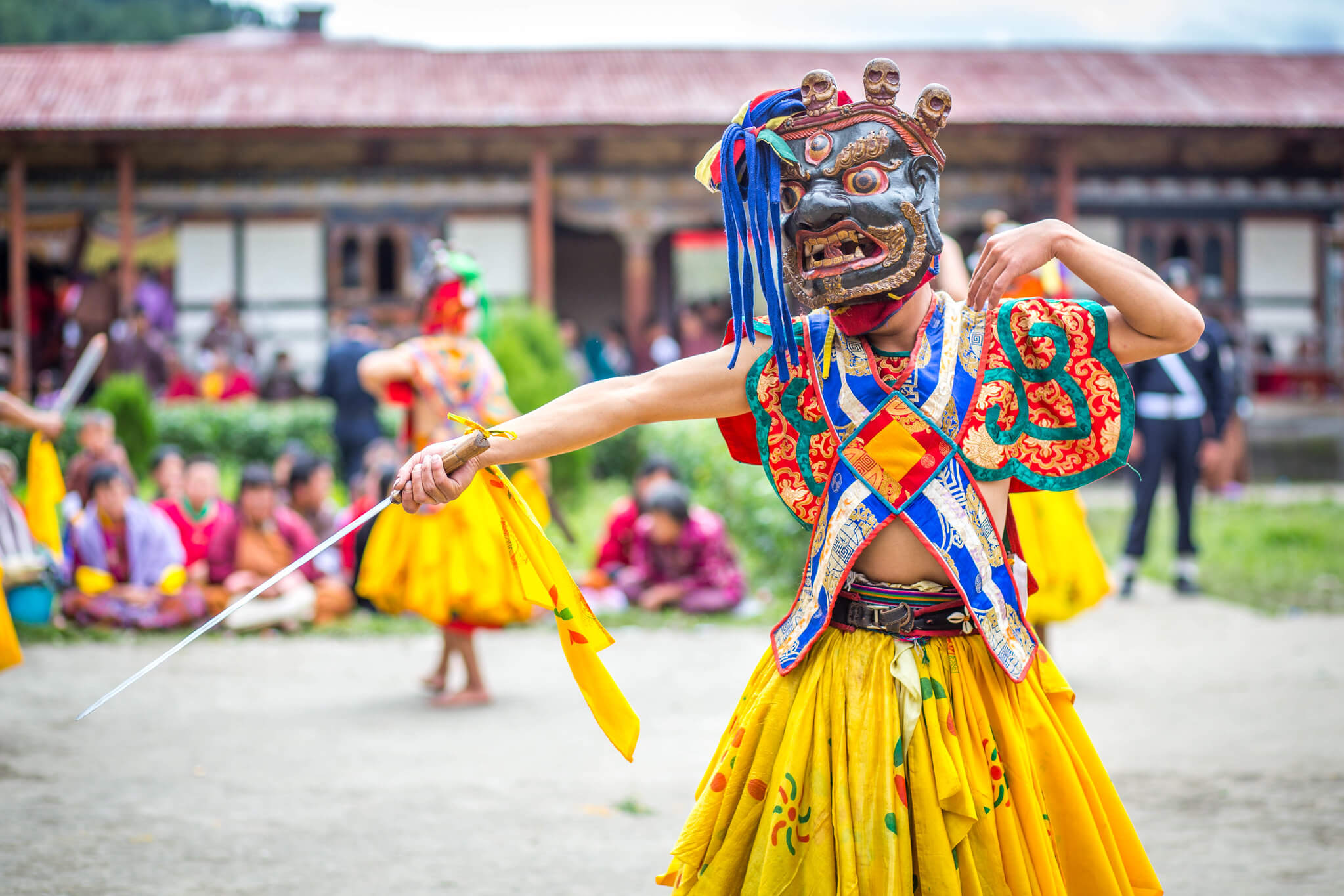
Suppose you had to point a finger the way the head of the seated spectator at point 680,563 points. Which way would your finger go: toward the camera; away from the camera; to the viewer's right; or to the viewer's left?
toward the camera

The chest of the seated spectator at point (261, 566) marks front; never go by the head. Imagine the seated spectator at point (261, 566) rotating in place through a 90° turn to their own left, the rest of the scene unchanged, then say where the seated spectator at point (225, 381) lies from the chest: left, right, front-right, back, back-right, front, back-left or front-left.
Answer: left

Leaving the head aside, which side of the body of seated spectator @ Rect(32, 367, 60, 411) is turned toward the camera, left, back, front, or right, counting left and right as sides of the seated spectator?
front

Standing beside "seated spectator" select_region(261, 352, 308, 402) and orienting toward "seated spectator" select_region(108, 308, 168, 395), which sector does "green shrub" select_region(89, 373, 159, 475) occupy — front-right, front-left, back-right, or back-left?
front-left

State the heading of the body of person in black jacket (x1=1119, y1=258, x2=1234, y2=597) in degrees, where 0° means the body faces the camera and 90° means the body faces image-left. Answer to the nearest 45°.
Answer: approximately 0°

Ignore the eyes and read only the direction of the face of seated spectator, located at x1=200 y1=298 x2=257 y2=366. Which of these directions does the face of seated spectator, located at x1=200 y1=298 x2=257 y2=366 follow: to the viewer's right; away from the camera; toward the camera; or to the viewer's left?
toward the camera

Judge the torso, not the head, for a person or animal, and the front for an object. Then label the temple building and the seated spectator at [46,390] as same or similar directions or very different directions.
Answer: same or similar directions

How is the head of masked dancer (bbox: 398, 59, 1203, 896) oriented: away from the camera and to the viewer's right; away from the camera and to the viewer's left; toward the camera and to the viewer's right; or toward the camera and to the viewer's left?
toward the camera and to the viewer's left

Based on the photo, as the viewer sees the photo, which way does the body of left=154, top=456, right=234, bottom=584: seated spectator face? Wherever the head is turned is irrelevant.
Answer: toward the camera

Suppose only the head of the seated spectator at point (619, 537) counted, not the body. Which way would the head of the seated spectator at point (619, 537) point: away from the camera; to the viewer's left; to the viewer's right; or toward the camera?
toward the camera

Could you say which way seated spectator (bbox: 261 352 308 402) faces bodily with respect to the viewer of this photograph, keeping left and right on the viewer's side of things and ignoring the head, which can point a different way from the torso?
facing the viewer

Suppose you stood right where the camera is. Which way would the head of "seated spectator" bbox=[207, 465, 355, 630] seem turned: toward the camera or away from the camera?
toward the camera

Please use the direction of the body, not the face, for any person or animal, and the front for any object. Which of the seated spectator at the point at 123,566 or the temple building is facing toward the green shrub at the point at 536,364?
the temple building

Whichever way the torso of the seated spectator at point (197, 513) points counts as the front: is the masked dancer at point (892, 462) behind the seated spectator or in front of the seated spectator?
in front

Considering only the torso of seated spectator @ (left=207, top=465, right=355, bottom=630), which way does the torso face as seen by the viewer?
toward the camera
